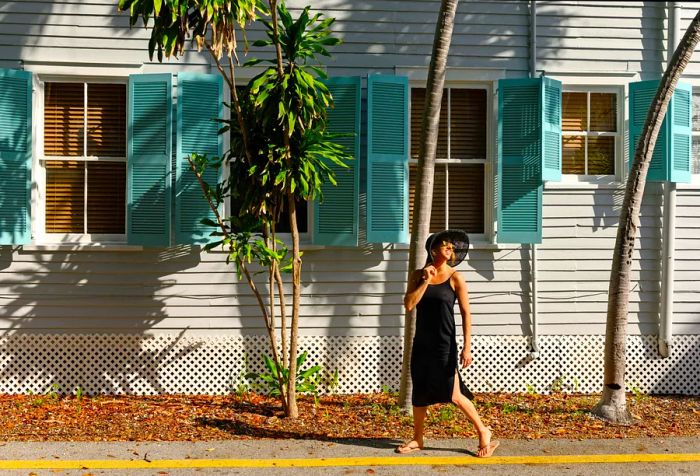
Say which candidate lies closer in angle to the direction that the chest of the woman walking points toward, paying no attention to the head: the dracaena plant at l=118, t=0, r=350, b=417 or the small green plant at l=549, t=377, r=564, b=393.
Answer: the dracaena plant

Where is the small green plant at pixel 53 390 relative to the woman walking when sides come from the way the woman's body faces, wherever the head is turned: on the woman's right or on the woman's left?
on the woman's right

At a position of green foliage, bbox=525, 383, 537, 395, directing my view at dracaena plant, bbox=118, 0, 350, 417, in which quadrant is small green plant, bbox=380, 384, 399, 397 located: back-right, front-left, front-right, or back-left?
front-right

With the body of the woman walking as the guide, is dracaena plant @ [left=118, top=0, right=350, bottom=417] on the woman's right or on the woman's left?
on the woman's right

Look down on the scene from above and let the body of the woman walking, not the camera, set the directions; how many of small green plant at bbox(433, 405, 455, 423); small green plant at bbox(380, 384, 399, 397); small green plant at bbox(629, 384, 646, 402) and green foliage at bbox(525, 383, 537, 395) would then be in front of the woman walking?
0

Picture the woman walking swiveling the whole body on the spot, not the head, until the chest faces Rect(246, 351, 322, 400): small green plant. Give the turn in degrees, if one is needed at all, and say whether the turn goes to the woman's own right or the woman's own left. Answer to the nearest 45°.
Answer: approximately 90° to the woman's own right

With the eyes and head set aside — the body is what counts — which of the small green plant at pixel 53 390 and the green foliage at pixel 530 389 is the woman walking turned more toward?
the small green plant

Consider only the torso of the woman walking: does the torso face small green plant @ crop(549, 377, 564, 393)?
no

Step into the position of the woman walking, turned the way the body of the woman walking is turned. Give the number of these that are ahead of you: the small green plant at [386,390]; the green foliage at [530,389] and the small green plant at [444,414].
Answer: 0

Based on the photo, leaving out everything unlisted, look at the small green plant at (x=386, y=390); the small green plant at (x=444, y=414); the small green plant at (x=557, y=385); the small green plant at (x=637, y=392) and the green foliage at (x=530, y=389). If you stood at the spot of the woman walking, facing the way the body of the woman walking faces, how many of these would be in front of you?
0

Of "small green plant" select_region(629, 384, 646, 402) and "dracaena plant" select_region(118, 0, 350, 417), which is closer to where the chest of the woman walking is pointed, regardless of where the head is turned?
the dracaena plant

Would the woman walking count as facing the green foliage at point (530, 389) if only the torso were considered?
no

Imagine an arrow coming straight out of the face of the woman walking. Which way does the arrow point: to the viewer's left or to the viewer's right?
to the viewer's right

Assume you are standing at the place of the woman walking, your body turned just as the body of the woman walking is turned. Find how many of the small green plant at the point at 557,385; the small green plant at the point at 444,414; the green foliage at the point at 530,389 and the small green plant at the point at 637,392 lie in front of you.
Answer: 0

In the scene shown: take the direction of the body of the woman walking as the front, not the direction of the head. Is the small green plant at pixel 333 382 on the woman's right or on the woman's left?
on the woman's right

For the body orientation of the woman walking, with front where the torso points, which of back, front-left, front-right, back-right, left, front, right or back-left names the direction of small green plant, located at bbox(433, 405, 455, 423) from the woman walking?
back-right

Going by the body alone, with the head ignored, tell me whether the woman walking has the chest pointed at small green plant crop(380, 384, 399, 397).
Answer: no
